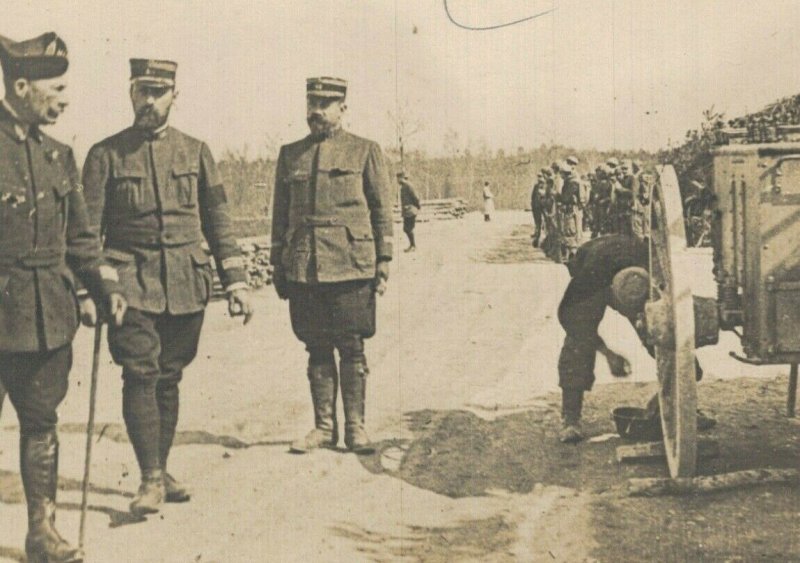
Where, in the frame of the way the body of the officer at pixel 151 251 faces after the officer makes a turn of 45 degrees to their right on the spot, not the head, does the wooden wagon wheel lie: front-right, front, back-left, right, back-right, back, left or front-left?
back-left

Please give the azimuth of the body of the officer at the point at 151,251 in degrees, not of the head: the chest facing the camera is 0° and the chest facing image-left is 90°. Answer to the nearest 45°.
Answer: approximately 0°

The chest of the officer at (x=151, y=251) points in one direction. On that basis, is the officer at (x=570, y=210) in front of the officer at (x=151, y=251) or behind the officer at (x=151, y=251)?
behind

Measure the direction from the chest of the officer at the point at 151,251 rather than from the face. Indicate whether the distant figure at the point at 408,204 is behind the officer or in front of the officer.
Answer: behind

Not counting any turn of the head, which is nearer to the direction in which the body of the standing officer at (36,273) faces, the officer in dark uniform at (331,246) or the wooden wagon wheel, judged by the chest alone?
the wooden wagon wheel

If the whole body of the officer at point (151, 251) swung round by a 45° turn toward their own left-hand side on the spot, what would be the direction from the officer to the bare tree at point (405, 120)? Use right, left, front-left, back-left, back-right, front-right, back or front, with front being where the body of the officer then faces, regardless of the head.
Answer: left

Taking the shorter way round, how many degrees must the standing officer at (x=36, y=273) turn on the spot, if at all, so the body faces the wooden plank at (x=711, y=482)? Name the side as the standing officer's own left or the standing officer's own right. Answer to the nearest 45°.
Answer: approximately 45° to the standing officer's own left

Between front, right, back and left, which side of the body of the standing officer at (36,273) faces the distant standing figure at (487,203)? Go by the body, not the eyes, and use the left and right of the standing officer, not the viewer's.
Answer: left

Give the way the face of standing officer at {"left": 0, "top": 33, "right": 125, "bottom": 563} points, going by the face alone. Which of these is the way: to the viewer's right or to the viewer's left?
to the viewer's right

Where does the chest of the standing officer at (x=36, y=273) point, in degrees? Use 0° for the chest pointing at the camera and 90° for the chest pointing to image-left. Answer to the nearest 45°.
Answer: approximately 315°
